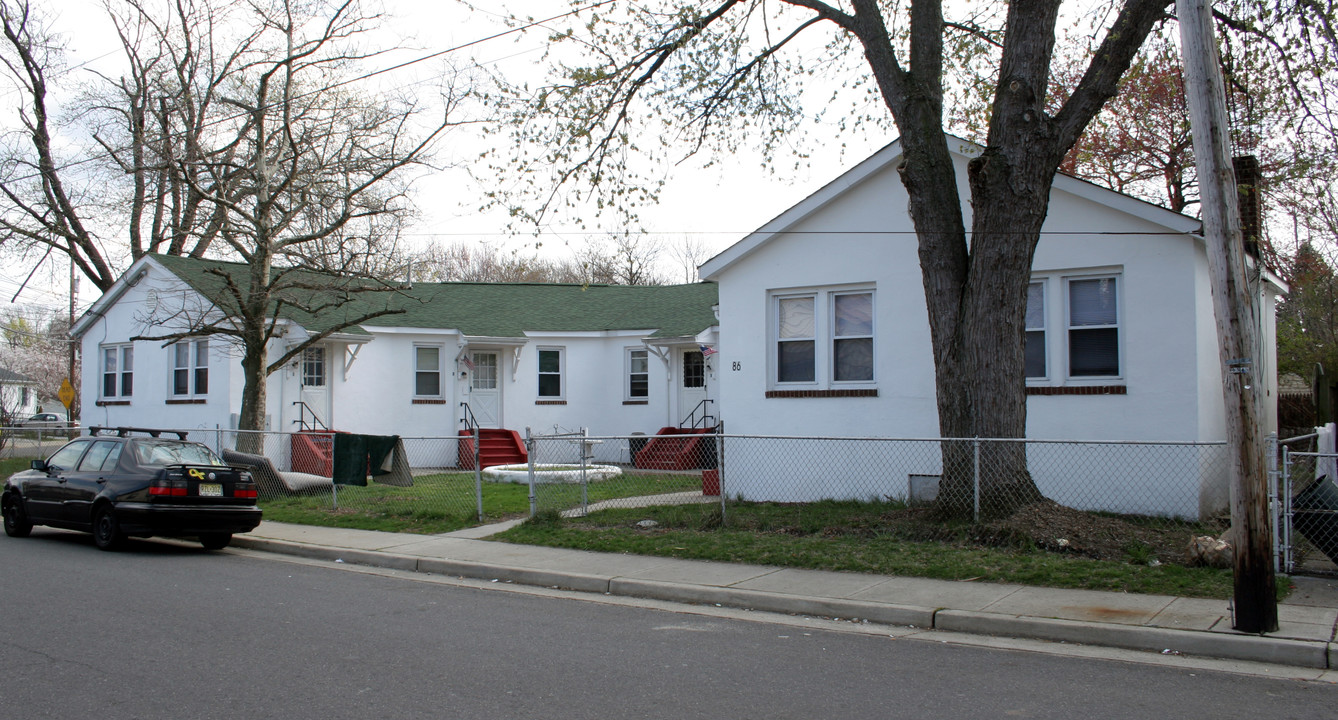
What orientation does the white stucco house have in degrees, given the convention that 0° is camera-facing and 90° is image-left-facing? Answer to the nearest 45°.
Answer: approximately 0°

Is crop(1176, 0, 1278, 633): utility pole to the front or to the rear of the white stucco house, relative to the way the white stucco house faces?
to the front

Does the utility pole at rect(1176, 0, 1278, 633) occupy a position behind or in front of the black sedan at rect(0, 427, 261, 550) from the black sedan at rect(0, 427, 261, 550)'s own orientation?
behind

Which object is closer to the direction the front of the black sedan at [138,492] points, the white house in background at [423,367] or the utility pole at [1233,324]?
the white house in background

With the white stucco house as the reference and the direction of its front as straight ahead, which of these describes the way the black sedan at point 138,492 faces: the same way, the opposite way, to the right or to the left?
to the right

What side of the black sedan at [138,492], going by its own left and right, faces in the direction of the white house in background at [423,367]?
right

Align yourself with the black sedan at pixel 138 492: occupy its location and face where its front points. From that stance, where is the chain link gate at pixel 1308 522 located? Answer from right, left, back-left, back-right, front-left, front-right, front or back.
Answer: back

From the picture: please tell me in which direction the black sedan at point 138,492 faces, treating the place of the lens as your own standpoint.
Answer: facing away from the viewer and to the left of the viewer

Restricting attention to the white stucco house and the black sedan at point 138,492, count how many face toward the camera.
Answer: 1
